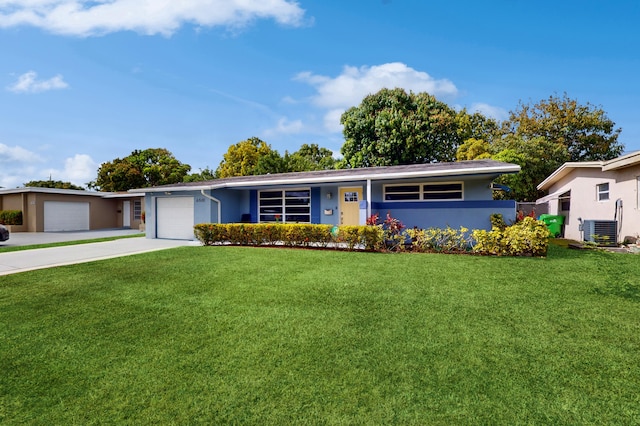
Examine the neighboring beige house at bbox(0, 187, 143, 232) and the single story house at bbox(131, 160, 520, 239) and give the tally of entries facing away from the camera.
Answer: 0

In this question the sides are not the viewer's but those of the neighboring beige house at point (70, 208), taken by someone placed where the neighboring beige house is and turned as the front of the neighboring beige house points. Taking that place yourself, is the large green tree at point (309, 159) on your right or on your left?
on your left

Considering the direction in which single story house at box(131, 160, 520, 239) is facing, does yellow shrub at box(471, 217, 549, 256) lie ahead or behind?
ahead

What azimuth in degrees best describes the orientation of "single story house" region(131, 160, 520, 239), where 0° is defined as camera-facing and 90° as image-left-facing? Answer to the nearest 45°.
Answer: approximately 0°

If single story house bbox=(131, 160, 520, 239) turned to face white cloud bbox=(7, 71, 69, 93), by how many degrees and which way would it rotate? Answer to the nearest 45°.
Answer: approximately 90° to its right

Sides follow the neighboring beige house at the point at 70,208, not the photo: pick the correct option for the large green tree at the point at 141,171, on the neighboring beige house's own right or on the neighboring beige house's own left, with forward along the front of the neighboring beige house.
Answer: on the neighboring beige house's own left

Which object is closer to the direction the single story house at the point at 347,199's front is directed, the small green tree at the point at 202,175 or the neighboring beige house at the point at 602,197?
the neighboring beige house

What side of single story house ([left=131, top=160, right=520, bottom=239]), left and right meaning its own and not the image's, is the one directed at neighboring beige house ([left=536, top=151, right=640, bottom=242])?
left

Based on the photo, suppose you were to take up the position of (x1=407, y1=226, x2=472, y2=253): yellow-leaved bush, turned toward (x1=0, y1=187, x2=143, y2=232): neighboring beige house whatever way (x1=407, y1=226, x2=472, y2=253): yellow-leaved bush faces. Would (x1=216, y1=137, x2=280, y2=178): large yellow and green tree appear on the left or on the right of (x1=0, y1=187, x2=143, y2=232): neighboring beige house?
right

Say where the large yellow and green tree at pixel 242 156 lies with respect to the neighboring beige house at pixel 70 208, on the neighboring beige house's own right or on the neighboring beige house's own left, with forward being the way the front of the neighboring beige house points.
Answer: on the neighboring beige house's own left
